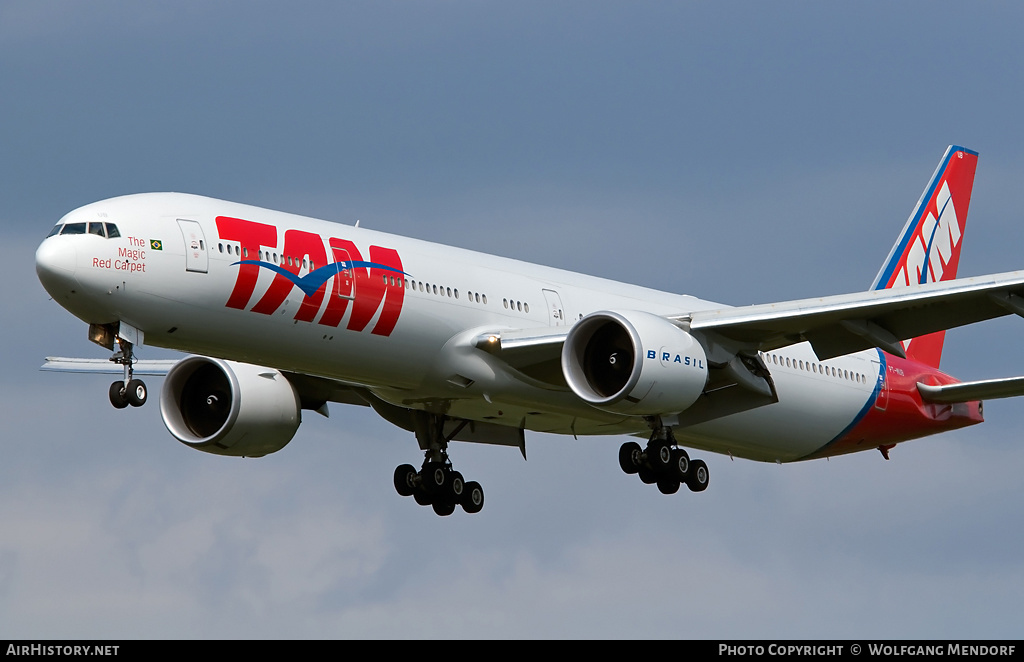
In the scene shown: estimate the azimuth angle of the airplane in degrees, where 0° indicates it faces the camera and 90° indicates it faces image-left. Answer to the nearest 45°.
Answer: approximately 45°
